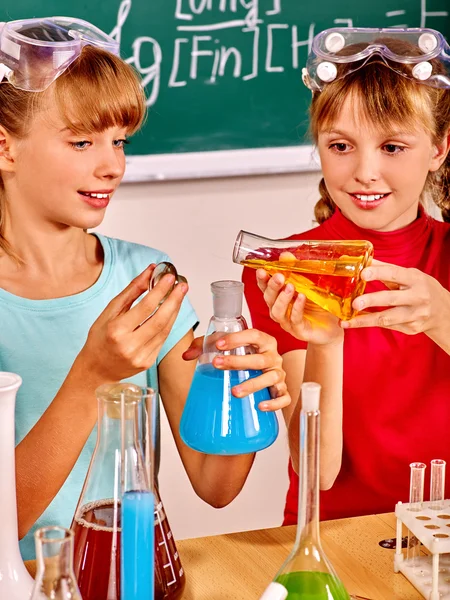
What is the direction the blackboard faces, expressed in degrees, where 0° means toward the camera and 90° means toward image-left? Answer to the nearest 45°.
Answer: approximately 0°

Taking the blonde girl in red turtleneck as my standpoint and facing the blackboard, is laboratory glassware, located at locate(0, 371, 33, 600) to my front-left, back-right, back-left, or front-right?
back-left

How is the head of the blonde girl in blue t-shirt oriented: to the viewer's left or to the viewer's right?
to the viewer's right

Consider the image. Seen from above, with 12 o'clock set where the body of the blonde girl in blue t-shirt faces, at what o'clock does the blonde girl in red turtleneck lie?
The blonde girl in red turtleneck is roughly at 10 o'clock from the blonde girl in blue t-shirt.

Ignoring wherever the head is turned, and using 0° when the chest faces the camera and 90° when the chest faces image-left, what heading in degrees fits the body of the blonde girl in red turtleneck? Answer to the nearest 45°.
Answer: approximately 45°

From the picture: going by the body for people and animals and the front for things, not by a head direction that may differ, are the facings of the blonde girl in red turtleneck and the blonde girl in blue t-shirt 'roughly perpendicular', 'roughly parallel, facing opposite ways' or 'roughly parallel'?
roughly perpendicular

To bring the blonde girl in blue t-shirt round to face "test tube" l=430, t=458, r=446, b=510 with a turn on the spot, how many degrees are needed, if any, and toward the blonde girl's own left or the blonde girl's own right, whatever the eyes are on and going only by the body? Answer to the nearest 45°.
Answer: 0° — they already face it

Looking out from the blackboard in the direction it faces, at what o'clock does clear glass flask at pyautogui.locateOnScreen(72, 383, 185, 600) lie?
The clear glass flask is roughly at 12 o'clock from the blackboard.

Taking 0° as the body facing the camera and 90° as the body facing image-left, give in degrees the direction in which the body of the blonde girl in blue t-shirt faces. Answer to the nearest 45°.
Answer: approximately 315°
